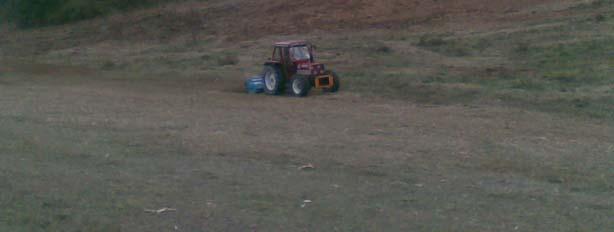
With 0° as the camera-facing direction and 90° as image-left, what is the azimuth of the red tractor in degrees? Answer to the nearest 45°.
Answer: approximately 315°
